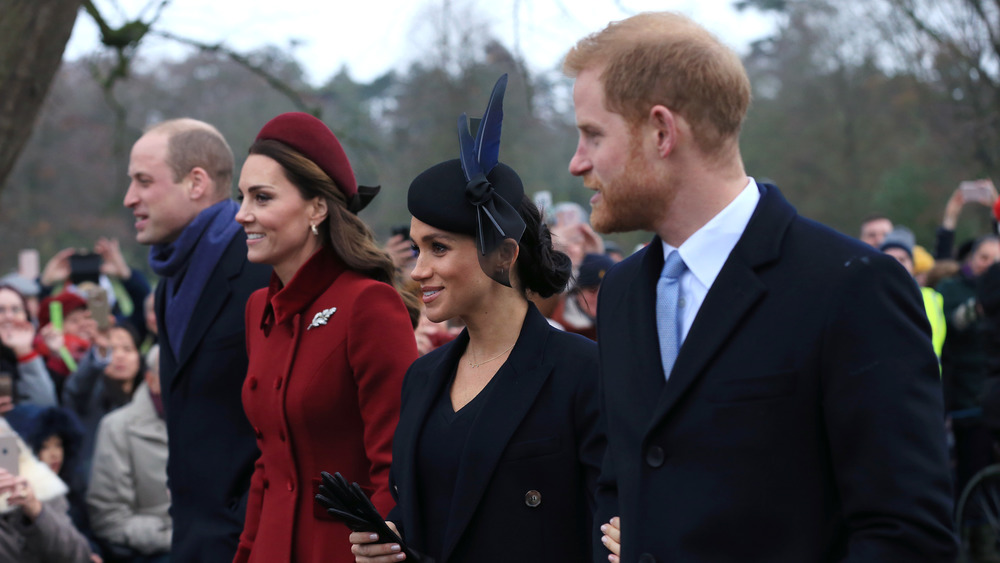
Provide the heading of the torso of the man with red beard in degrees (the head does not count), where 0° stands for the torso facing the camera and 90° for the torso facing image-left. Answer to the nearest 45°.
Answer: approximately 45°

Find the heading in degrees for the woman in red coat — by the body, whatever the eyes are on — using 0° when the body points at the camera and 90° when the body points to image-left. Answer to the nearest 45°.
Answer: approximately 45°

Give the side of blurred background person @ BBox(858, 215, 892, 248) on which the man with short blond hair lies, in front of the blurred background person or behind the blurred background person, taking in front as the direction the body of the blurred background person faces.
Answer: in front

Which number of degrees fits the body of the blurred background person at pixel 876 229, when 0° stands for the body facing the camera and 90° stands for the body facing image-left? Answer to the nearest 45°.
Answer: approximately 0°

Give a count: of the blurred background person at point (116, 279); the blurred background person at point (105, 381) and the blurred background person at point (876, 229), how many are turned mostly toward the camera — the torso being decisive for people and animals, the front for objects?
3

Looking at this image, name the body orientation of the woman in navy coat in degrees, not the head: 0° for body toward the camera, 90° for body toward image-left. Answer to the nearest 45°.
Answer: approximately 45°

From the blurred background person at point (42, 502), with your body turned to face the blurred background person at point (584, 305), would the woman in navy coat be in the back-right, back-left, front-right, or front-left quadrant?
front-right

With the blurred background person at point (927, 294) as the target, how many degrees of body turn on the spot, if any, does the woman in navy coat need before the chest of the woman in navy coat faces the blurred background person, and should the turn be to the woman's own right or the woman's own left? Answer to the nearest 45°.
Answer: approximately 180°

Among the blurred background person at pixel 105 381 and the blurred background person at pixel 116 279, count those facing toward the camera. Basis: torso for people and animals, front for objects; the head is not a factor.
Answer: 2

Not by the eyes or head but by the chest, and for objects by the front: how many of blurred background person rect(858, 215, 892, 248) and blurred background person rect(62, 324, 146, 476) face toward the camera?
2

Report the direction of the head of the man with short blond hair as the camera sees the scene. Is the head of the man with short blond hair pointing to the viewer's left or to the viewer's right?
to the viewer's left

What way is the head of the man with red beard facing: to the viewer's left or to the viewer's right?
to the viewer's left

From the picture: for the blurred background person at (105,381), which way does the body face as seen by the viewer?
toward the camera

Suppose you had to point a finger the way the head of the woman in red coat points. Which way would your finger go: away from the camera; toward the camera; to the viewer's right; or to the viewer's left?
to the viewer's left

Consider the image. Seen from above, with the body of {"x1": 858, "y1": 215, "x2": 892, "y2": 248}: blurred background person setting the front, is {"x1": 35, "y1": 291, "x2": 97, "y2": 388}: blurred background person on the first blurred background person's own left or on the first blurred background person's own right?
on the first blurred background person's own right
